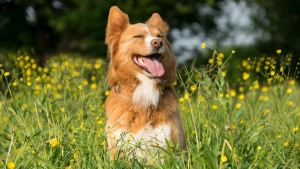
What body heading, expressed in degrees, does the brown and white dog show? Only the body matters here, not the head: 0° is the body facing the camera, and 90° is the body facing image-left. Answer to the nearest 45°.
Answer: approximately 0°
